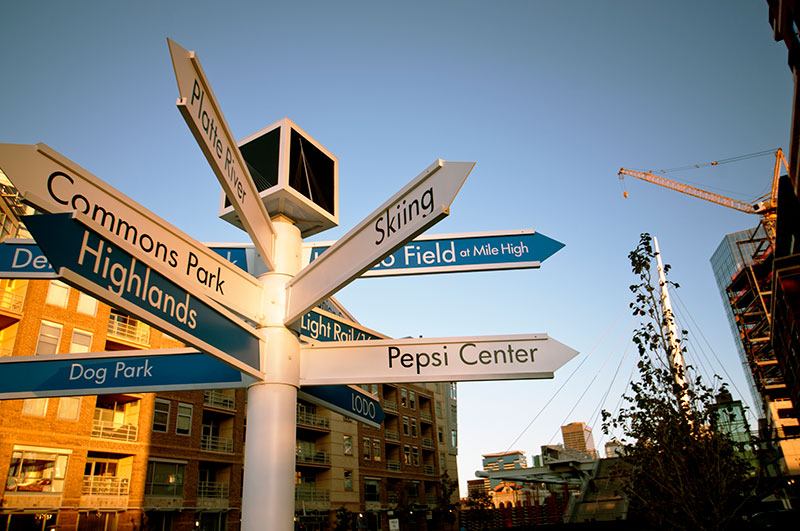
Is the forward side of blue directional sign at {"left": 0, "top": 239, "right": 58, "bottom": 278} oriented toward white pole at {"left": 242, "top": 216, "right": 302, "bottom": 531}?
no
